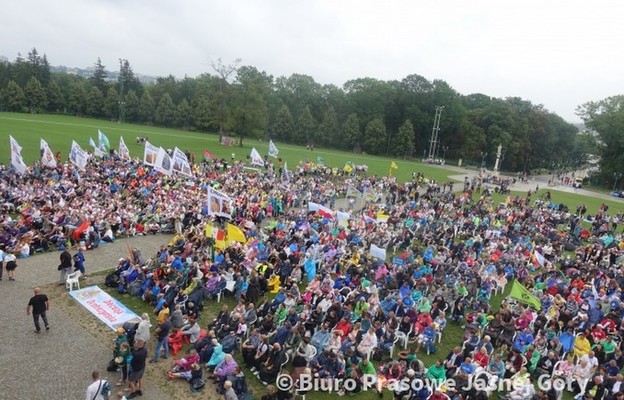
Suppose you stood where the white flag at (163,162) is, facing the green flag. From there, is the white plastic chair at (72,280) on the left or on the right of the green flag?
right

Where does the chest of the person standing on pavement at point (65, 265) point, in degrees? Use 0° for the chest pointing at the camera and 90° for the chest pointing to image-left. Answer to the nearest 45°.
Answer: approximately 180°

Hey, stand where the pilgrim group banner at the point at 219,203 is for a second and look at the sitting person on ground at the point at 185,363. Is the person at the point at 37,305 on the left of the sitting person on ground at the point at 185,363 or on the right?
right

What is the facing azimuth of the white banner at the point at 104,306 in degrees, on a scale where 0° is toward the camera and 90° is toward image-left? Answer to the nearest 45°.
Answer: approximately 45°

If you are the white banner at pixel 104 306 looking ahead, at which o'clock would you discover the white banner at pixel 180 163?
the white banner at pixel 180 163 is roughly at 5 o'clock from the white banner at pixel 104 306.

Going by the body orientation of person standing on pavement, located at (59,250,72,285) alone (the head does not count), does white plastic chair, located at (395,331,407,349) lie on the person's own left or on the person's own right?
on the person's own right

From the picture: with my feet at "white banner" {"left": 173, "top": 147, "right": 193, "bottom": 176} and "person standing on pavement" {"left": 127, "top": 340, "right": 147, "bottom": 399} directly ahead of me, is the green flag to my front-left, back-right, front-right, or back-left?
front-left

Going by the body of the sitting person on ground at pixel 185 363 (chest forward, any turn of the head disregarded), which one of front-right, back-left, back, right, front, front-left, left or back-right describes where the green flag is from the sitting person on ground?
back
